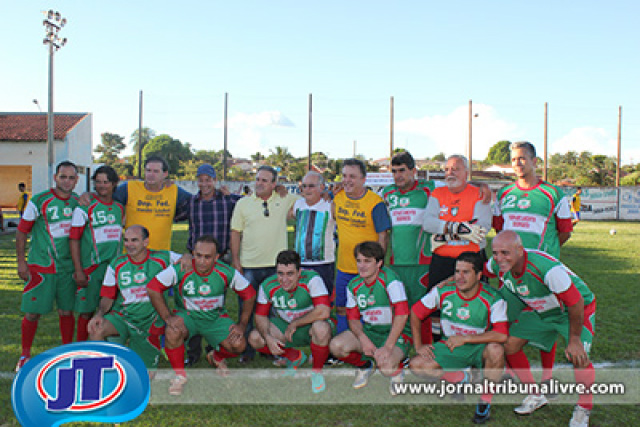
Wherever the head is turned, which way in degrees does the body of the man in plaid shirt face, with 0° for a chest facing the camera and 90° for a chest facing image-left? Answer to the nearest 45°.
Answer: approximately 0°

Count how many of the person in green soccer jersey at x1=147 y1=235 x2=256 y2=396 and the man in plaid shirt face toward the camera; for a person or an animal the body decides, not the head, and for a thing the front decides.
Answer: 2

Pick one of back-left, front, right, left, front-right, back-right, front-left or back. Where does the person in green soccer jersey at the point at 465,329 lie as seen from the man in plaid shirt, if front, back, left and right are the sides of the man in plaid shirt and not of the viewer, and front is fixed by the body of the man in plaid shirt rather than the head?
front-left

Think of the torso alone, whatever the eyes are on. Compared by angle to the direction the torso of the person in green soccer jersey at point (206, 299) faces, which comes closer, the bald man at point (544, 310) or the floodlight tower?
the bald man

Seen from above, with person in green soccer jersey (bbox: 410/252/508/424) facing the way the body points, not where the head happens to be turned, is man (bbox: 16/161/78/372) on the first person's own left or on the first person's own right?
on the first person's own right

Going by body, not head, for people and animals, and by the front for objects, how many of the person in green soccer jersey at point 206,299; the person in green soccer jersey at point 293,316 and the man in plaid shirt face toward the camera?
3

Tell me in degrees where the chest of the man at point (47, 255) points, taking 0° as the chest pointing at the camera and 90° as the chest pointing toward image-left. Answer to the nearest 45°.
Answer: approximately 315°

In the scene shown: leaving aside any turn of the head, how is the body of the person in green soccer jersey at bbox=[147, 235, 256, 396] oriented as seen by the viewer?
toward the camera
